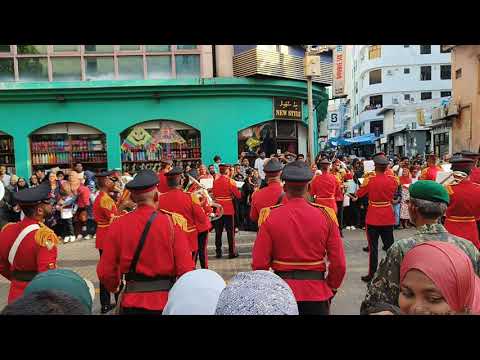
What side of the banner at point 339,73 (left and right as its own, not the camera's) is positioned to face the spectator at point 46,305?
front

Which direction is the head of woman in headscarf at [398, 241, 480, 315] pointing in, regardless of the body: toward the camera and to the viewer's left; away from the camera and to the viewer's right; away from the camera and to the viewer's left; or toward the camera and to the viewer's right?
toward the camera and to the viewer's left

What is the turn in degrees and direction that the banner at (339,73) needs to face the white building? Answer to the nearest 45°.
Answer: approximately 180°

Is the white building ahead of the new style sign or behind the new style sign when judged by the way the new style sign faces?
behind

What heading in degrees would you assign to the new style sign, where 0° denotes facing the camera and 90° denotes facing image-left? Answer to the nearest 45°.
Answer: approximately 0°

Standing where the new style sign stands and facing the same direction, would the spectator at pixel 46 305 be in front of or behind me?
in front

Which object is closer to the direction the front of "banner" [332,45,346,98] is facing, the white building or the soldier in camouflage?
the soldier in camouflage

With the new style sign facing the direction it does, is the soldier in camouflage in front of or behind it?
in front

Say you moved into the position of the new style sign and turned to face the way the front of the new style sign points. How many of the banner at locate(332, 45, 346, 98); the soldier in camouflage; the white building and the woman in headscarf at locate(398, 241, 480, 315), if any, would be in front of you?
2

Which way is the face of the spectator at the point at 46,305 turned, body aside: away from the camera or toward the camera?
away from the camera

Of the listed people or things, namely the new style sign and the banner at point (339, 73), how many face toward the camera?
2
